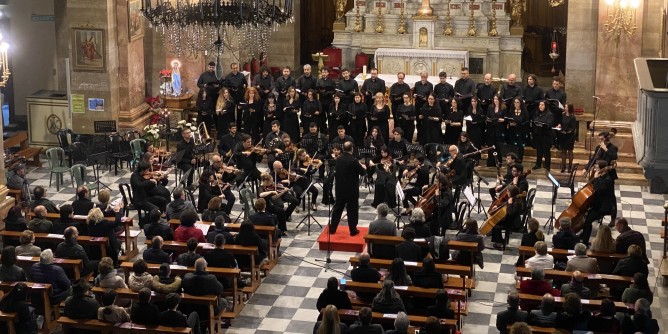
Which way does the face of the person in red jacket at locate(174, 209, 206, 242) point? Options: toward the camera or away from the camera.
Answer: away from the camera

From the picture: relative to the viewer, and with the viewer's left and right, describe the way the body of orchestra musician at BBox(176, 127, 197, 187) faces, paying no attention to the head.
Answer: facing the viewer and to the right of the viewer

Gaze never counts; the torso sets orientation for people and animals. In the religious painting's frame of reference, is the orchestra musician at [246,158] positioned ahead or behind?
ahead

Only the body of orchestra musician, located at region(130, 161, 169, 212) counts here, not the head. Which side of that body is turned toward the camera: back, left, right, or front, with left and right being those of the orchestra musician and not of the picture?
right

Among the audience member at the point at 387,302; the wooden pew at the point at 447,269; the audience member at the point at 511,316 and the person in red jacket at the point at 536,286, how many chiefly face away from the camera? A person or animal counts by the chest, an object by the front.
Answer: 4

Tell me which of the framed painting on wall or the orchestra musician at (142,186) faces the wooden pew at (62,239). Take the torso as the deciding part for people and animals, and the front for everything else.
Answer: the framed painting on wall

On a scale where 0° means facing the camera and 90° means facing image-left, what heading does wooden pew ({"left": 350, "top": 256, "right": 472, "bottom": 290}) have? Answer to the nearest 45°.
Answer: approximately 180°

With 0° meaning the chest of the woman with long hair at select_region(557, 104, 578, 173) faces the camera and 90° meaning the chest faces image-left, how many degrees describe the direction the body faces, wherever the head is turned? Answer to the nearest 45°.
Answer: approximately 45°

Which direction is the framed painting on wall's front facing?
toward the camera

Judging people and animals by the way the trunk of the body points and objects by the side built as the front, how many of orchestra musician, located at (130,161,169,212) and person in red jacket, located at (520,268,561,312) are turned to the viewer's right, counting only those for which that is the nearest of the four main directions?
1

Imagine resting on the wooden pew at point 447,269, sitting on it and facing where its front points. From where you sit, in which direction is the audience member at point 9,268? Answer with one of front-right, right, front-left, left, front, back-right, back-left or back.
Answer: left

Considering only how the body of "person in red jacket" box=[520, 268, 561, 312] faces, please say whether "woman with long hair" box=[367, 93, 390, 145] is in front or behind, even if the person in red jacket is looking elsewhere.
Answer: in front

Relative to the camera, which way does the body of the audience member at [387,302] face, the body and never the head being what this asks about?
away from the camera

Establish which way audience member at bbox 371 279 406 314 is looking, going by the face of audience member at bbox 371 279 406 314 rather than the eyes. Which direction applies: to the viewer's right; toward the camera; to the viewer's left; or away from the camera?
away from the camera

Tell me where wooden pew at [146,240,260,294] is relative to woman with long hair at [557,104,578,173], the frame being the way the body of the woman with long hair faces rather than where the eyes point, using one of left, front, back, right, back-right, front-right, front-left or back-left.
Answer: front
